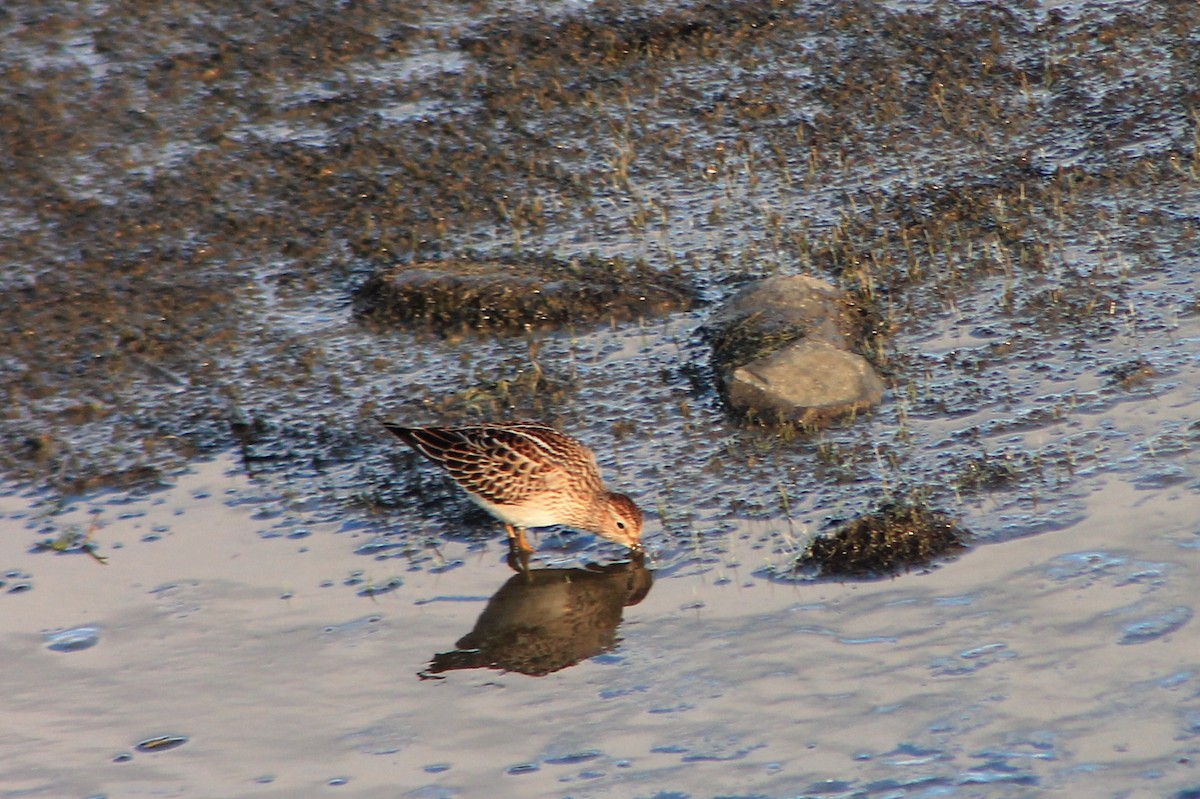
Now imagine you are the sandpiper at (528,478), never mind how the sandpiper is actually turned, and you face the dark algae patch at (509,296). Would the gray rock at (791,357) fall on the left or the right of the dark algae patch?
right

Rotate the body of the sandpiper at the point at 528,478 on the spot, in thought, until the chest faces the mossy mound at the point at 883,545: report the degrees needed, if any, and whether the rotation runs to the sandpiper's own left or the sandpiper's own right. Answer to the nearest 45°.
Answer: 0° — it already faces it

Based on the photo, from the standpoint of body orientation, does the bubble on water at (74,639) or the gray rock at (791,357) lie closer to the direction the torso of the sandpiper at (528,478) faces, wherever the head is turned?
the gray rock

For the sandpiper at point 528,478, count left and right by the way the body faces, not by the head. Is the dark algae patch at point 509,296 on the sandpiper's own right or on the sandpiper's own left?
on the sandpiper's own left

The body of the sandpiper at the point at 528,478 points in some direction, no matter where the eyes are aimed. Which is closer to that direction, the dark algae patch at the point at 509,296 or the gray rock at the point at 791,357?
the gray rock

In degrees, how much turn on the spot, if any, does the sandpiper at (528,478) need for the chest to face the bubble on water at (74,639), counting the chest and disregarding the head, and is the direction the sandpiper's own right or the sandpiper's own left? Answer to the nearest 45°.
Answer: approximately 180°

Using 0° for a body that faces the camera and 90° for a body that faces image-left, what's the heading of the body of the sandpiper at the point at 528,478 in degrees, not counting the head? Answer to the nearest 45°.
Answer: approximately 270°

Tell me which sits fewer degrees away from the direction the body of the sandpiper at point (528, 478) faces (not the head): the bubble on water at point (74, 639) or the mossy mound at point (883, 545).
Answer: the mossy mound

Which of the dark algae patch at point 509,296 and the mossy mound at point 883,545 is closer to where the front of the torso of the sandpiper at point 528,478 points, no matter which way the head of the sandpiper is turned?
the mossy mound
